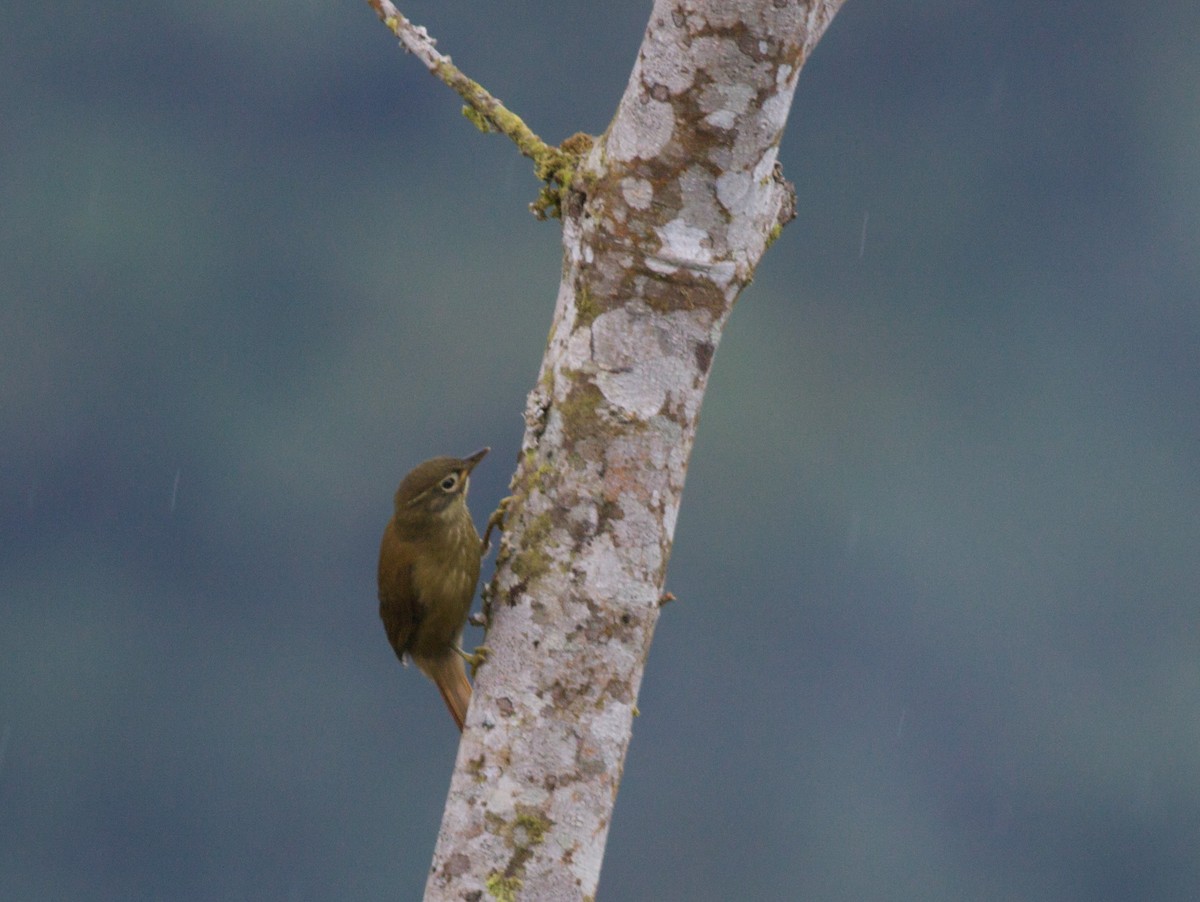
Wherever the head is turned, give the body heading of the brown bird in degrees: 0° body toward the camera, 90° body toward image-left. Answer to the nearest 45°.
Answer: approximately 270°
